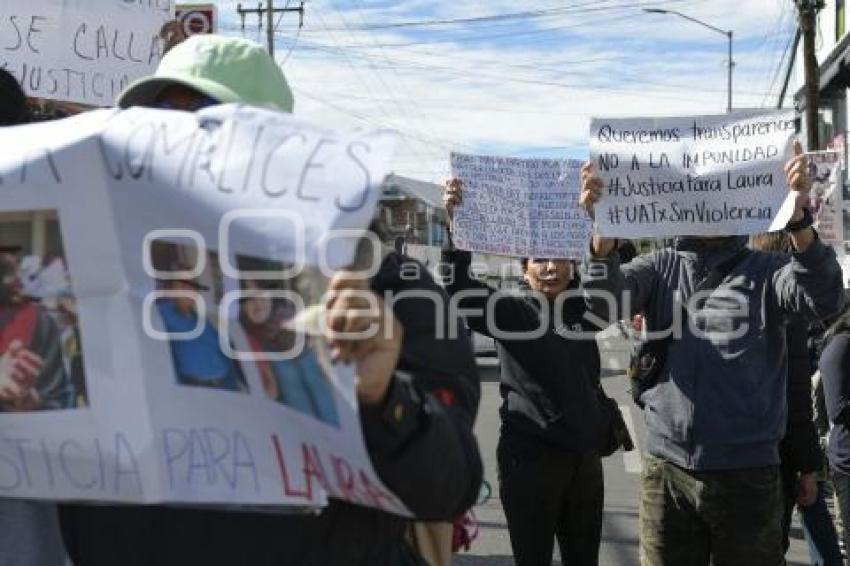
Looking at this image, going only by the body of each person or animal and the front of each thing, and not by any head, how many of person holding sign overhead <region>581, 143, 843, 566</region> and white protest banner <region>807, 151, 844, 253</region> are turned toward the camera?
2

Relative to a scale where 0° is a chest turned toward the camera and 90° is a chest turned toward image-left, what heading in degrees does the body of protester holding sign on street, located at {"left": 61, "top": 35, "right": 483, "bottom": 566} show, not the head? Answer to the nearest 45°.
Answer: approximately 45°

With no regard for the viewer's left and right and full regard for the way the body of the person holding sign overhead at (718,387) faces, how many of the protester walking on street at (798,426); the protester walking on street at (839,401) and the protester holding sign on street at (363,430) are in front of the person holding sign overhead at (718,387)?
1

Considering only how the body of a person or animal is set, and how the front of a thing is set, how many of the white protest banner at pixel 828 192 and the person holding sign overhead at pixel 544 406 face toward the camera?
2

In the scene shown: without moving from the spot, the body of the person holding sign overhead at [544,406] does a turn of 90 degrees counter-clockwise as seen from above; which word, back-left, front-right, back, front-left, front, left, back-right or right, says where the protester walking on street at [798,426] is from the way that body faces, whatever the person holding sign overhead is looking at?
front

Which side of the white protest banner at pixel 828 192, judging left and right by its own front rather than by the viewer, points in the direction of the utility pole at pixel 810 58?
back

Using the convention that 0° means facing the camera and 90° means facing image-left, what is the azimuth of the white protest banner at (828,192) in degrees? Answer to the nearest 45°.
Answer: approximately 0°

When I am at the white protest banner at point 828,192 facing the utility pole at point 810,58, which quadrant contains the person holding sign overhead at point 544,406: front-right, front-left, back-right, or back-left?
back-left
